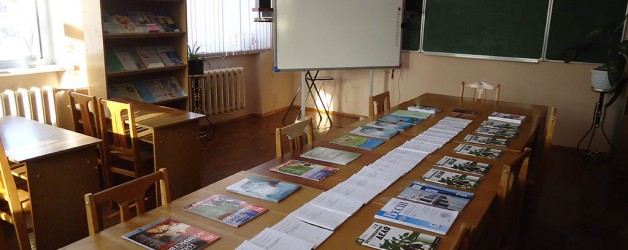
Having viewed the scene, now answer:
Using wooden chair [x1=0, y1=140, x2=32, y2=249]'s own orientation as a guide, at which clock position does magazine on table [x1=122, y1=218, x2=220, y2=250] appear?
The magazine on table is roughly at 4 o'clock from the wooden chair.

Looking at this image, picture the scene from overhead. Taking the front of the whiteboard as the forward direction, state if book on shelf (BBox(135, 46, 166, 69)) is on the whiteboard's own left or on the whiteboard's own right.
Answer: on the whiteboard's own right

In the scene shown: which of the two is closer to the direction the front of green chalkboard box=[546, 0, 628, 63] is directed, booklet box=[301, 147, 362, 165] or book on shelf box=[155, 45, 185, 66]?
the booklet

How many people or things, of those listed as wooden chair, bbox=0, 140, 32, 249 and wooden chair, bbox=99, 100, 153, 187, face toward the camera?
0

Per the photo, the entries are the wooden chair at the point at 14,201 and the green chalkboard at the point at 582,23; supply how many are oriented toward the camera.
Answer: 1

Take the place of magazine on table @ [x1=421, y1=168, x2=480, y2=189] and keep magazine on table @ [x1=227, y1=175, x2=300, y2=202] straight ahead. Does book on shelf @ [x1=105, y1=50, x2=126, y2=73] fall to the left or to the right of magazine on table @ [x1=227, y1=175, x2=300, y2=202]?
right

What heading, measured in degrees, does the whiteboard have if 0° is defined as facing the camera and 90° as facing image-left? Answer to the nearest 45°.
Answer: approximately 0°

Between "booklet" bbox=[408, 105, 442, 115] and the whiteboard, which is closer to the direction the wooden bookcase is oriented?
the booklet

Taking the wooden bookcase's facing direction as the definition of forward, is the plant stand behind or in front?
in front
